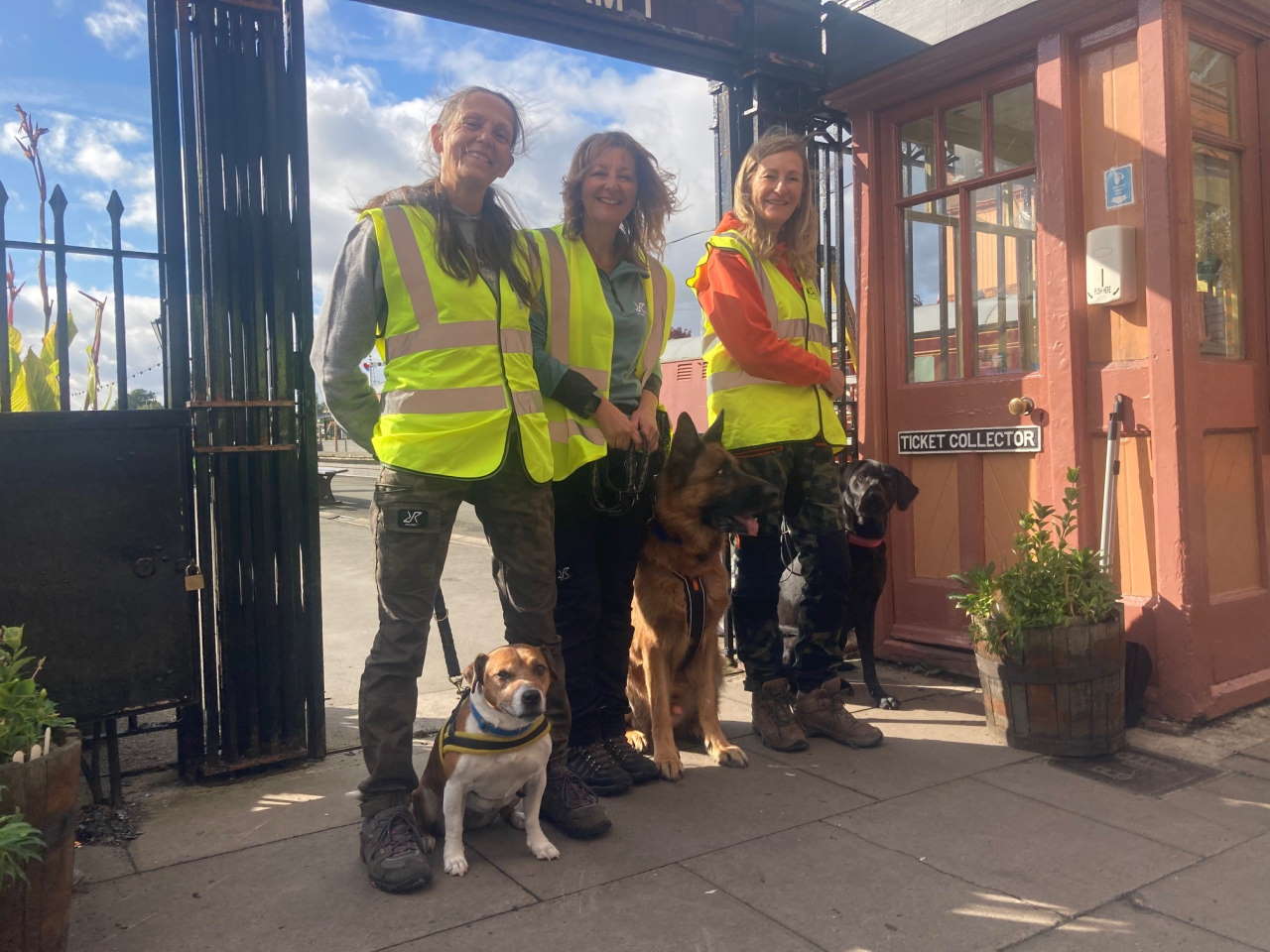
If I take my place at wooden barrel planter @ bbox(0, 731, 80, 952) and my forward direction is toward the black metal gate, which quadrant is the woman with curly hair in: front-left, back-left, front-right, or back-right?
front-right

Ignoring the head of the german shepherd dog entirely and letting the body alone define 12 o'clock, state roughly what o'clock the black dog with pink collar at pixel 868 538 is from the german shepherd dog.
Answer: The black dog with pink collar is roughly at 9 o'clock from the german shepherd dog.

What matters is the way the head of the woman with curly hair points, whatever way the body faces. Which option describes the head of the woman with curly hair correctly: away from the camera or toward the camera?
toward the camera

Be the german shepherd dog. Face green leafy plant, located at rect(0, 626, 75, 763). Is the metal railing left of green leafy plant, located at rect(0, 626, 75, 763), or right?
right

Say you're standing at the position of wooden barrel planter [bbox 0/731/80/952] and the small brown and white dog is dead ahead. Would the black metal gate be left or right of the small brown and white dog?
left

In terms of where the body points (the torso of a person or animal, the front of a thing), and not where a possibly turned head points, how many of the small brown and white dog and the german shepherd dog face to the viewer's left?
0

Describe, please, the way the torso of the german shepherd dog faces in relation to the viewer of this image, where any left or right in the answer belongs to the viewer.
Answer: facing the viewer and to the right of the viewer

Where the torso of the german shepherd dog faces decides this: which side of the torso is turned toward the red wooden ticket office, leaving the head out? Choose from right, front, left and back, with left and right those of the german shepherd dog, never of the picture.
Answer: left

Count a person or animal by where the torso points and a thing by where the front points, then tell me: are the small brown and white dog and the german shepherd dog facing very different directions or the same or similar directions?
same or similar directions

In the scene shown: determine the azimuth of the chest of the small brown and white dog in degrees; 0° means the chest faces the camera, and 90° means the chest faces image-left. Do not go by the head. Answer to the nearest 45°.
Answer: approximately 315°

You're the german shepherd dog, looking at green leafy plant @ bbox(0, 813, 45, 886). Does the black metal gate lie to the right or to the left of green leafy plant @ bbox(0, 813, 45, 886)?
right
